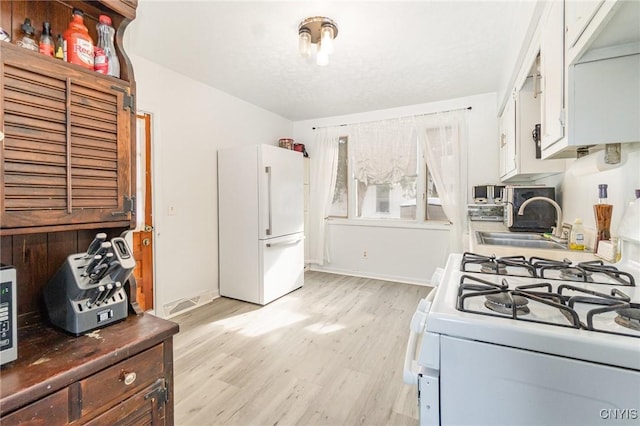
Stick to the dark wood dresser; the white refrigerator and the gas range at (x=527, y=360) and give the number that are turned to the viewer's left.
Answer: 1

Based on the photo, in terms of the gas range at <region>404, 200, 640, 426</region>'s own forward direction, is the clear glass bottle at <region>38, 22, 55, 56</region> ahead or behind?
ahead

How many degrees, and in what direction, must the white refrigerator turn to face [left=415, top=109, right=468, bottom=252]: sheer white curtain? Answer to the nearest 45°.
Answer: approximately 45° to its left

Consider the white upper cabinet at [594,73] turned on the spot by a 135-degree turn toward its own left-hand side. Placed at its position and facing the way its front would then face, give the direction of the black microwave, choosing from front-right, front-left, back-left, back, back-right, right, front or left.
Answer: back-left

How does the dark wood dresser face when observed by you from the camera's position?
facing the viewer and to the right of the viewer

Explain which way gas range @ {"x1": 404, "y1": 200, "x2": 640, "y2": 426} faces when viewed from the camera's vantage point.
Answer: facing to the left of the viewer

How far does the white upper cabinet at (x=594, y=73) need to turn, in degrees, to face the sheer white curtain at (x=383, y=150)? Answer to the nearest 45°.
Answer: approximately 45° to its right

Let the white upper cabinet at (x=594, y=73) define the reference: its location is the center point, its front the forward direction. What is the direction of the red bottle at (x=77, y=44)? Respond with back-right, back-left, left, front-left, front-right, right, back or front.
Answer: front-left

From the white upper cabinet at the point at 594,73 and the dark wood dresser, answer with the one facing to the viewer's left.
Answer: the white upper cabinet

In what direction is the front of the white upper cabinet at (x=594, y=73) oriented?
to the viewer's left

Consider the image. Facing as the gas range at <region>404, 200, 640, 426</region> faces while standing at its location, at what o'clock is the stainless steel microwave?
The stainless steel microwave is roughly at 3 o'clock from the gas range.

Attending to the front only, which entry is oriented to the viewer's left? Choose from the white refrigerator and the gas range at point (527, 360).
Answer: the gas range

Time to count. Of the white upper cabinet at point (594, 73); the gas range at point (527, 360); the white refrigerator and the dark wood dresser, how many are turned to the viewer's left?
2

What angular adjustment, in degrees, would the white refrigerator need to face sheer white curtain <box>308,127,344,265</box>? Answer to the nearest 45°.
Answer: approximately 90° to its left

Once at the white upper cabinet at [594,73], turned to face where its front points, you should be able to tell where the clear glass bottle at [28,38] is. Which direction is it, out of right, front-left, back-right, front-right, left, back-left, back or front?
front-left
